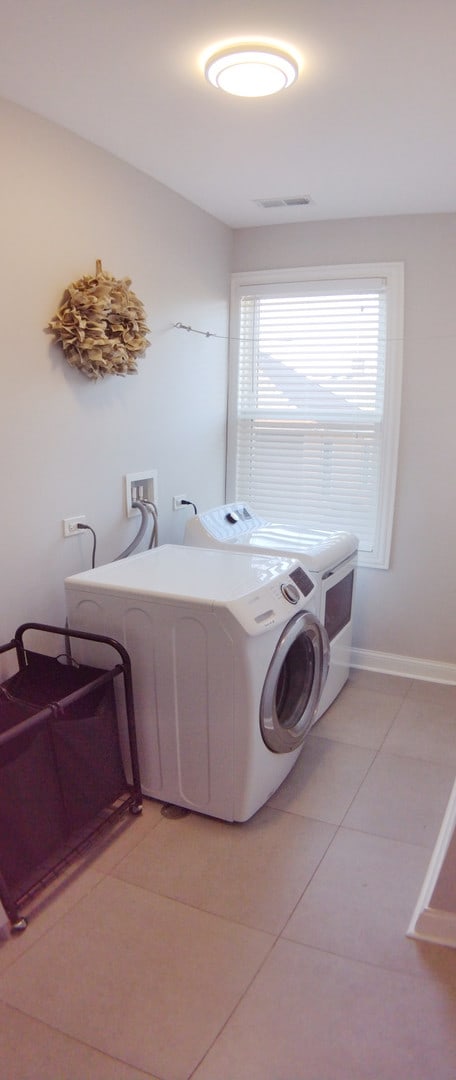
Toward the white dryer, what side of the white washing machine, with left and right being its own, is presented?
left

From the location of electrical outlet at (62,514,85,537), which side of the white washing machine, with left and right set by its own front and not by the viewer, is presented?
back

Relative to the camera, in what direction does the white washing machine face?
facing the viewer and to the right of the viewer

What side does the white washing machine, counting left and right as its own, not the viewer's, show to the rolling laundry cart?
right
